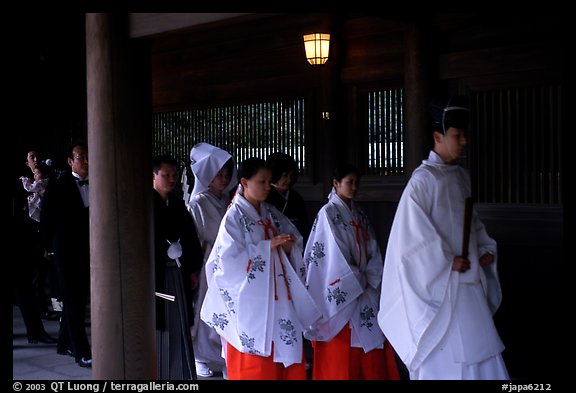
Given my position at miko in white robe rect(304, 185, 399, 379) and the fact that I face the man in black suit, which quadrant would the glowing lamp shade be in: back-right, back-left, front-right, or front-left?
front-right

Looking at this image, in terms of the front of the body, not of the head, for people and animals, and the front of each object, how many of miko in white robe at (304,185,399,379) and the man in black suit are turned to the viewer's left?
0

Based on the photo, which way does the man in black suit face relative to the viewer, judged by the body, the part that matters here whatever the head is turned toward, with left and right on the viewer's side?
facing the viewer and to the right of the viewer

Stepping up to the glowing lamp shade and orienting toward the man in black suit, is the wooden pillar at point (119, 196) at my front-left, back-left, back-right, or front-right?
front-left

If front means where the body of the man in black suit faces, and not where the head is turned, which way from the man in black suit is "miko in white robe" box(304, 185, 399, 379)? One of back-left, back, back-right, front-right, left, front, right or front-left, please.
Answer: front

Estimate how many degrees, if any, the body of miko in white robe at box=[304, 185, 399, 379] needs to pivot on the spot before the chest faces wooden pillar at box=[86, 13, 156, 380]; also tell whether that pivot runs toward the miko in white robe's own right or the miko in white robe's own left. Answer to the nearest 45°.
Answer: approximately 90° to the miko in white robe's own right

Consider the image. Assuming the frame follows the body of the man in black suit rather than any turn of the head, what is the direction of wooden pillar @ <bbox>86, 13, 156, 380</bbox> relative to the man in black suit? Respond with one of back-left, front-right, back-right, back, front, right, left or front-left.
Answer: front-right

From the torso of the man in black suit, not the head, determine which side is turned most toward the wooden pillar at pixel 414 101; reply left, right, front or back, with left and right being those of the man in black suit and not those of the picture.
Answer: front

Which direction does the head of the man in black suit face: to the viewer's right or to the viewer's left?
to the viewer's right
